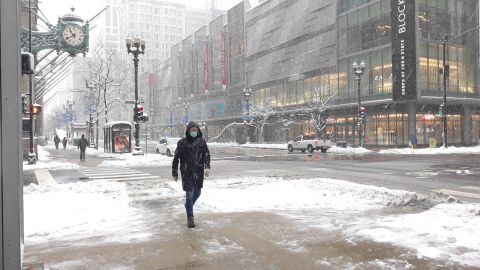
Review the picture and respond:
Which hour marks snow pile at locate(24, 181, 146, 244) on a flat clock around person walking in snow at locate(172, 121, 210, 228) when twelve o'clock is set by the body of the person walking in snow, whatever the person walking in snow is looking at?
The snow pile is roughly at 4 o'clock from the person walking in snow.

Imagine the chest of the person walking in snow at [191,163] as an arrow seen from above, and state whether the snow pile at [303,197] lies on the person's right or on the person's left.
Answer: on the person's left

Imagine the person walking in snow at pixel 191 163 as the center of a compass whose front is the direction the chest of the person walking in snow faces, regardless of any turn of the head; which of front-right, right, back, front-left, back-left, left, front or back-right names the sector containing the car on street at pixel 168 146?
back

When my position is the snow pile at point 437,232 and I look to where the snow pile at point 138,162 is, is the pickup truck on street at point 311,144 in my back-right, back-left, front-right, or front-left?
front-right

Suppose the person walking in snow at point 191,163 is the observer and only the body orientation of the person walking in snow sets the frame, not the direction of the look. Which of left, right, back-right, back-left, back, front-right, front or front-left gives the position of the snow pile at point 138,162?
back

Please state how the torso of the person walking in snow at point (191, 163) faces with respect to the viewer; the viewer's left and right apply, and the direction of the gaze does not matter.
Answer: facing the viewer
